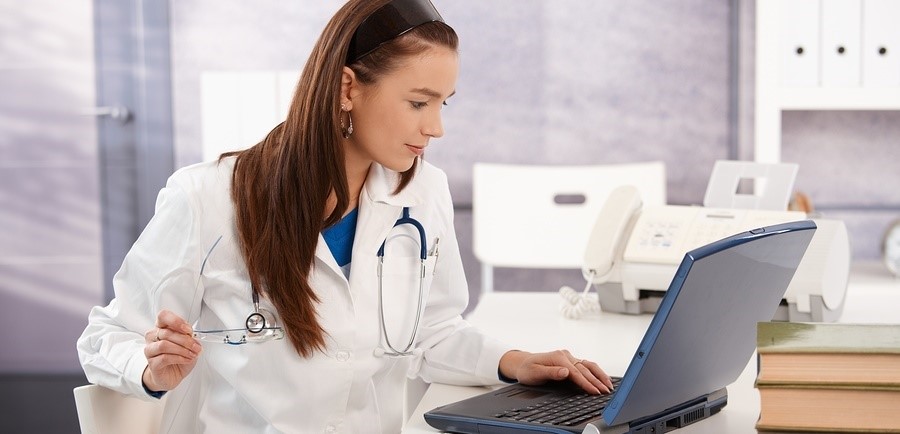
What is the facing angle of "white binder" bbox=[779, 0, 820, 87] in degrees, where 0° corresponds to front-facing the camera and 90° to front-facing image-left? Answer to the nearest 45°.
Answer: approximately 0°

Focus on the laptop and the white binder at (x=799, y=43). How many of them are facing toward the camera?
1

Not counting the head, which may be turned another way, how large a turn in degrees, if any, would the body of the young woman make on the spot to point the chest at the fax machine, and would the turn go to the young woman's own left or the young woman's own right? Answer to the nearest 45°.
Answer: approximately 90° to the young woman's own left

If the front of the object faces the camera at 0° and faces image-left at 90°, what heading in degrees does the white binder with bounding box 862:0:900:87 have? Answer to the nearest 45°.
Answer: approximately 0°

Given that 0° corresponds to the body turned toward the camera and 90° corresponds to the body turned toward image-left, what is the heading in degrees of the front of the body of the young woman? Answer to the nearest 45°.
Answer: approximately 315°

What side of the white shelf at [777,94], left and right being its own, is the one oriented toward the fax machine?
front
